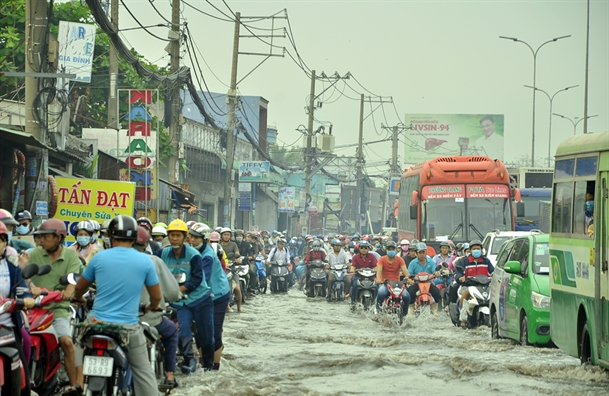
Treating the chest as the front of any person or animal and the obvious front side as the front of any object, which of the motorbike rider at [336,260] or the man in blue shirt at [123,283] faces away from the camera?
the man in blue shirt

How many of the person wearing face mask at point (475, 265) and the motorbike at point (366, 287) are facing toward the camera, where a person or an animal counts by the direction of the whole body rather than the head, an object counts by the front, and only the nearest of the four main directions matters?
2

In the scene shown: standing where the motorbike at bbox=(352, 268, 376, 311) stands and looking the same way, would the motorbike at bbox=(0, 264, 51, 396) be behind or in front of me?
in front

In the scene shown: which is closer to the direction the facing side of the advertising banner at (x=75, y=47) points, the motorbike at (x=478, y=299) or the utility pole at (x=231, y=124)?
the motorbike

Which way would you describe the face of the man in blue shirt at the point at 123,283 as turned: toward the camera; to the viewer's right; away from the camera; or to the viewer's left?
away from the camera

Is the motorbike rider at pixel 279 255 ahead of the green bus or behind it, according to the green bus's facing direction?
behind

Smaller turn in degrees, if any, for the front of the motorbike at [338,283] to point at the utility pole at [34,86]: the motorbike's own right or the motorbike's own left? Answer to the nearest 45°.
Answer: approximately 45° to the motorbike's own right

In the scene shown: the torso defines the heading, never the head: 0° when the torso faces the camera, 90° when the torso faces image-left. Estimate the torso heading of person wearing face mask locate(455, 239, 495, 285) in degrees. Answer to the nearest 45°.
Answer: approximately 0°

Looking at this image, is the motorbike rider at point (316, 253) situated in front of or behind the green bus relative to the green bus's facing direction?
behind

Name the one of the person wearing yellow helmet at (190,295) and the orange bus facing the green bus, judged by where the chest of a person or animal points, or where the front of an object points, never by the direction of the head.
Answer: the orange bus

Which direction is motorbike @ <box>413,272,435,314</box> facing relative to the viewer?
toward the camera

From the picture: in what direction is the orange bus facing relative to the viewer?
toward the camera

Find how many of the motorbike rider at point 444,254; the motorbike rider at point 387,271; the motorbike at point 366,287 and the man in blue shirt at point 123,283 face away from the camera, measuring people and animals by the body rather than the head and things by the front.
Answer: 1
